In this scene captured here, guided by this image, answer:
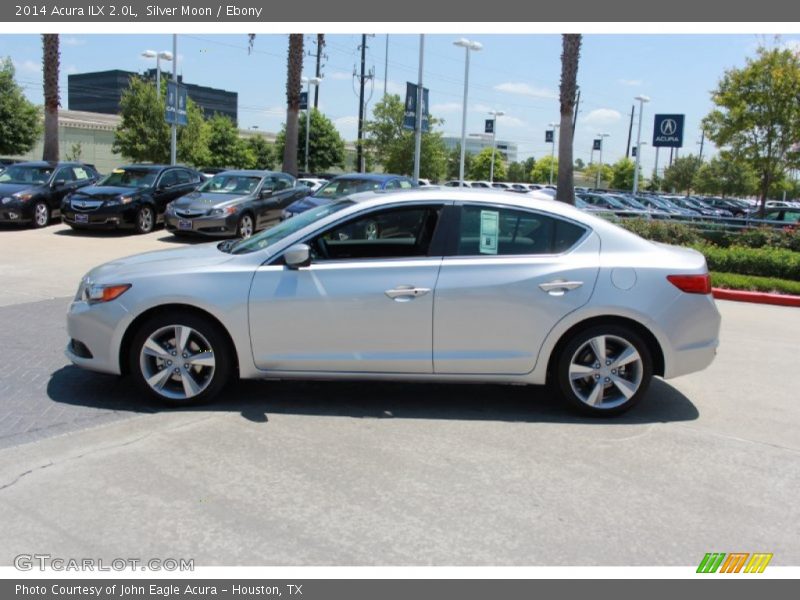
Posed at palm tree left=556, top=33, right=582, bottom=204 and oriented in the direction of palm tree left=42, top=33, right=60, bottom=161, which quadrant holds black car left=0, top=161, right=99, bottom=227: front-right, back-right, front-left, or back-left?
front-left

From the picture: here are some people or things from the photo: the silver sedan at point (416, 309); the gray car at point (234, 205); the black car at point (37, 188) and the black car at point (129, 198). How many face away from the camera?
0

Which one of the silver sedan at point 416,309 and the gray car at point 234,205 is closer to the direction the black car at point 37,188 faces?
the silver sedan

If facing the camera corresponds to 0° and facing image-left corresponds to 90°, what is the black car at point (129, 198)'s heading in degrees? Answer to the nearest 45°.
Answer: approximately 45°

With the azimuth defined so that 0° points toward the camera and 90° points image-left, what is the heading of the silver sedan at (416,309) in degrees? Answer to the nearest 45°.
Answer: approximately 90°

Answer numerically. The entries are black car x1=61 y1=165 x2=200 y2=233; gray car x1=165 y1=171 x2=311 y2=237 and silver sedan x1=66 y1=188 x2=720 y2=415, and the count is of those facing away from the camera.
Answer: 0

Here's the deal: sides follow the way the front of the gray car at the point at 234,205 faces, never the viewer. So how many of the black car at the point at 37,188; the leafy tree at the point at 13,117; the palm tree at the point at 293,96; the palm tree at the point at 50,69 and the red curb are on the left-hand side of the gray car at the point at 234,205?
1

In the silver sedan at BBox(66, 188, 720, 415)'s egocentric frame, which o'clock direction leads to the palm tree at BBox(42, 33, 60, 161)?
The palm tree is roughly at 2 o'clock from the silver sedan.

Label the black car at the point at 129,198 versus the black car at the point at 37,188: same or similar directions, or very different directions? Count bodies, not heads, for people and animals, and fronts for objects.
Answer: same or similar directions

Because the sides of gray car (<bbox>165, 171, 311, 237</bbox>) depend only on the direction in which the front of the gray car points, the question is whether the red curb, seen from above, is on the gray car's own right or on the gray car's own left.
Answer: on the gray car's own left

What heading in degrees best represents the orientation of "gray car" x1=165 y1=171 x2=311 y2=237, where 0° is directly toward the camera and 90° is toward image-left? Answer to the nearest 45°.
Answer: approximately 45°

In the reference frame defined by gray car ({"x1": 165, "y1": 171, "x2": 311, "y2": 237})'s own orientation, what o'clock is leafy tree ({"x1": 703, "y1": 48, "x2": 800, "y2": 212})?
The leafy tree is roughly at 7 o'clock from the gray car.

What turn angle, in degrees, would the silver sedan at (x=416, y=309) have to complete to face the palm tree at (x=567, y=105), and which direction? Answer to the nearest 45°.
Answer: approximately 90° to its right

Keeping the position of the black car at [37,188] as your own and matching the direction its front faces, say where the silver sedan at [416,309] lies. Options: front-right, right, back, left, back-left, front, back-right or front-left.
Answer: front-left
